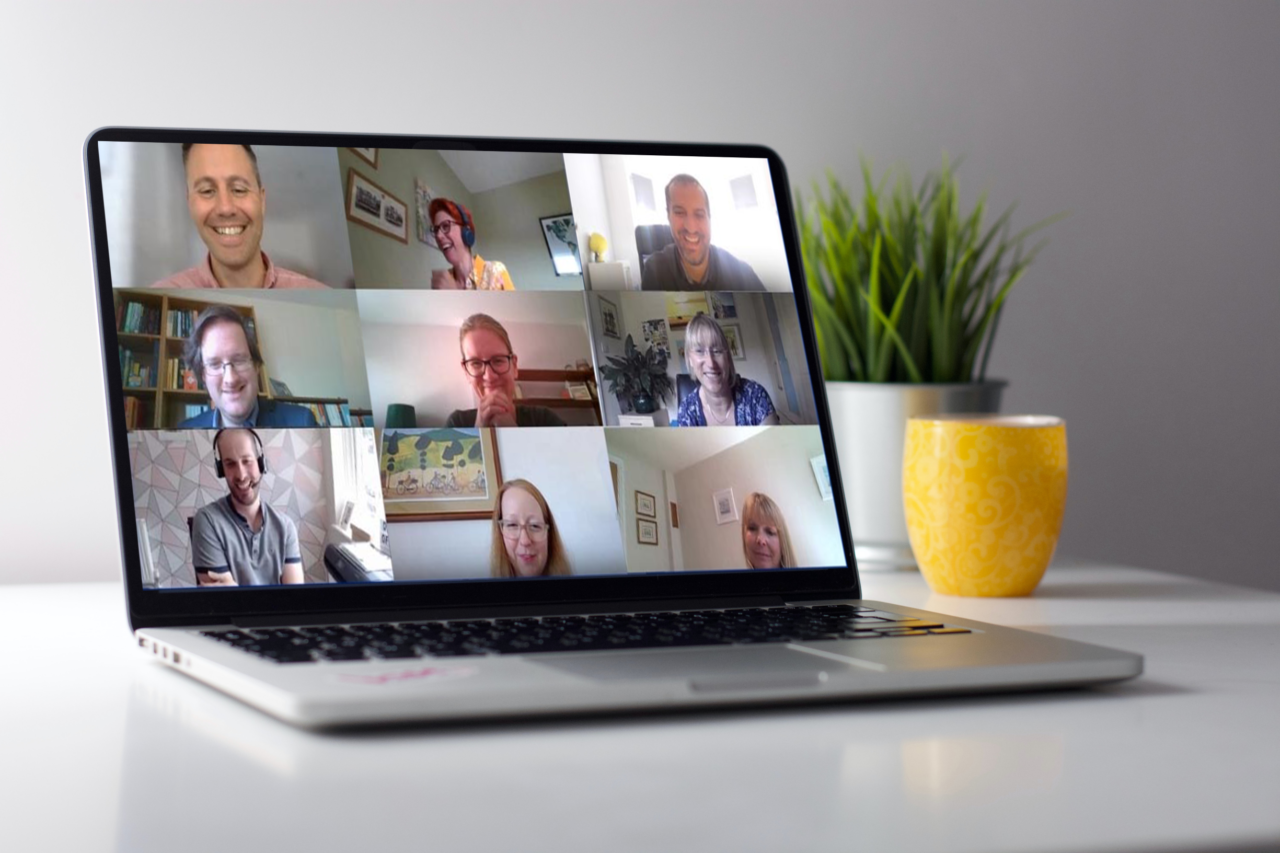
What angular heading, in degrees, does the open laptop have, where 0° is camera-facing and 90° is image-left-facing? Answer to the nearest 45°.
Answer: approximately 315°
